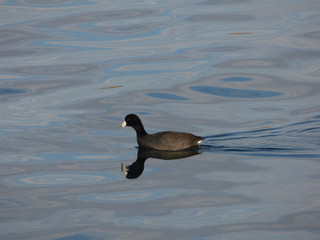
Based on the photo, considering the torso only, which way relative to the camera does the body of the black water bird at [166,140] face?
to the viewer's left
